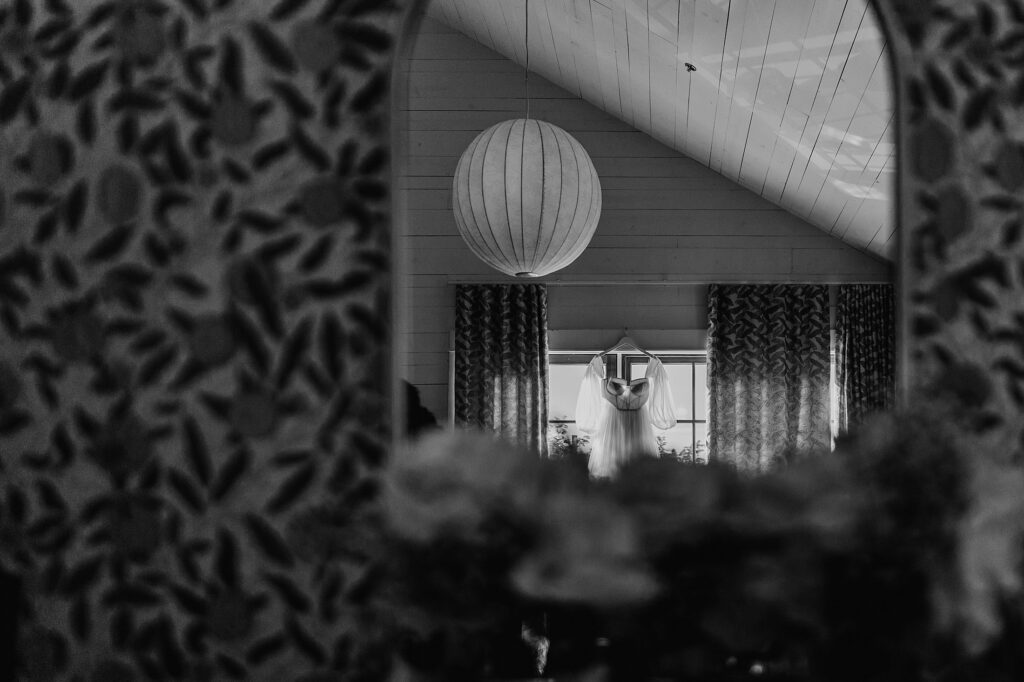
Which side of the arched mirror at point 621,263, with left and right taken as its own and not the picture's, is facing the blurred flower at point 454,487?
front

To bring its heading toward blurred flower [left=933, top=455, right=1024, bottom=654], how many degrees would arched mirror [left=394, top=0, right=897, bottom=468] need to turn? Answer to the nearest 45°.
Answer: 0° — it already faces it

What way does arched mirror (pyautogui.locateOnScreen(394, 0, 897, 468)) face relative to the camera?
toward the camera

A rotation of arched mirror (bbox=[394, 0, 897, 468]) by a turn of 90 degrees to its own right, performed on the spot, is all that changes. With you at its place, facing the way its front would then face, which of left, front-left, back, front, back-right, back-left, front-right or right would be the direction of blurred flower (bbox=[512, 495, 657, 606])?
left
